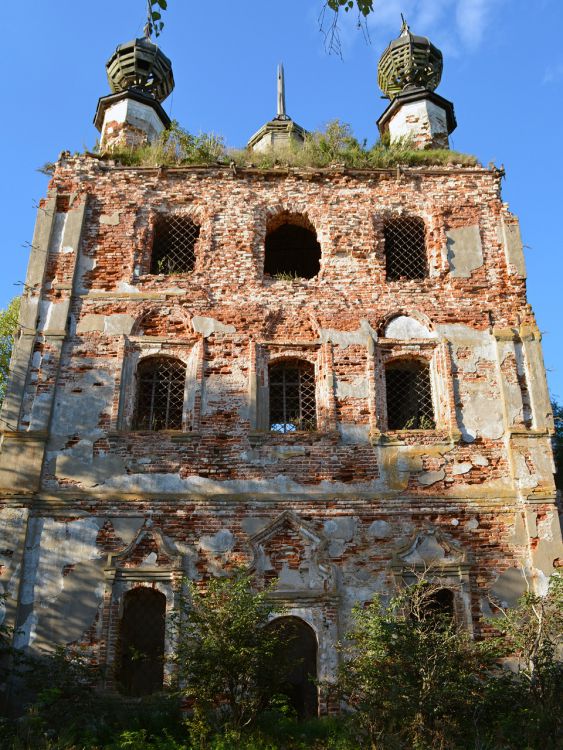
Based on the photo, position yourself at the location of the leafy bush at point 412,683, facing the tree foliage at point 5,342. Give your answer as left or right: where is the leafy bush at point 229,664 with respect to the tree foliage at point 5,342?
left

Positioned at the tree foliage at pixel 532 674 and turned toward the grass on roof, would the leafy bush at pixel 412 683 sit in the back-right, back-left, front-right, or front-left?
front-left

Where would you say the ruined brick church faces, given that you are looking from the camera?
facing the viewer
